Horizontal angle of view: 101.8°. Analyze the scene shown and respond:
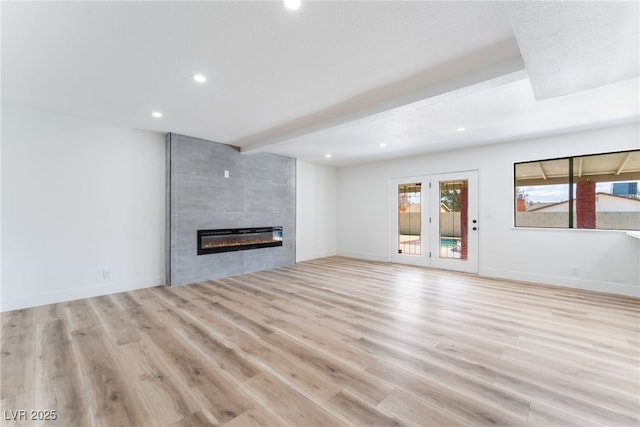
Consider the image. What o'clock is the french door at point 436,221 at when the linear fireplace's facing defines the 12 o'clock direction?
The french door is roughly at 11 o'clock from the linear fireplace.

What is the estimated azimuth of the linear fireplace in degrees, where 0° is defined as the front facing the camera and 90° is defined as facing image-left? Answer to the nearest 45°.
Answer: approximately 315°
